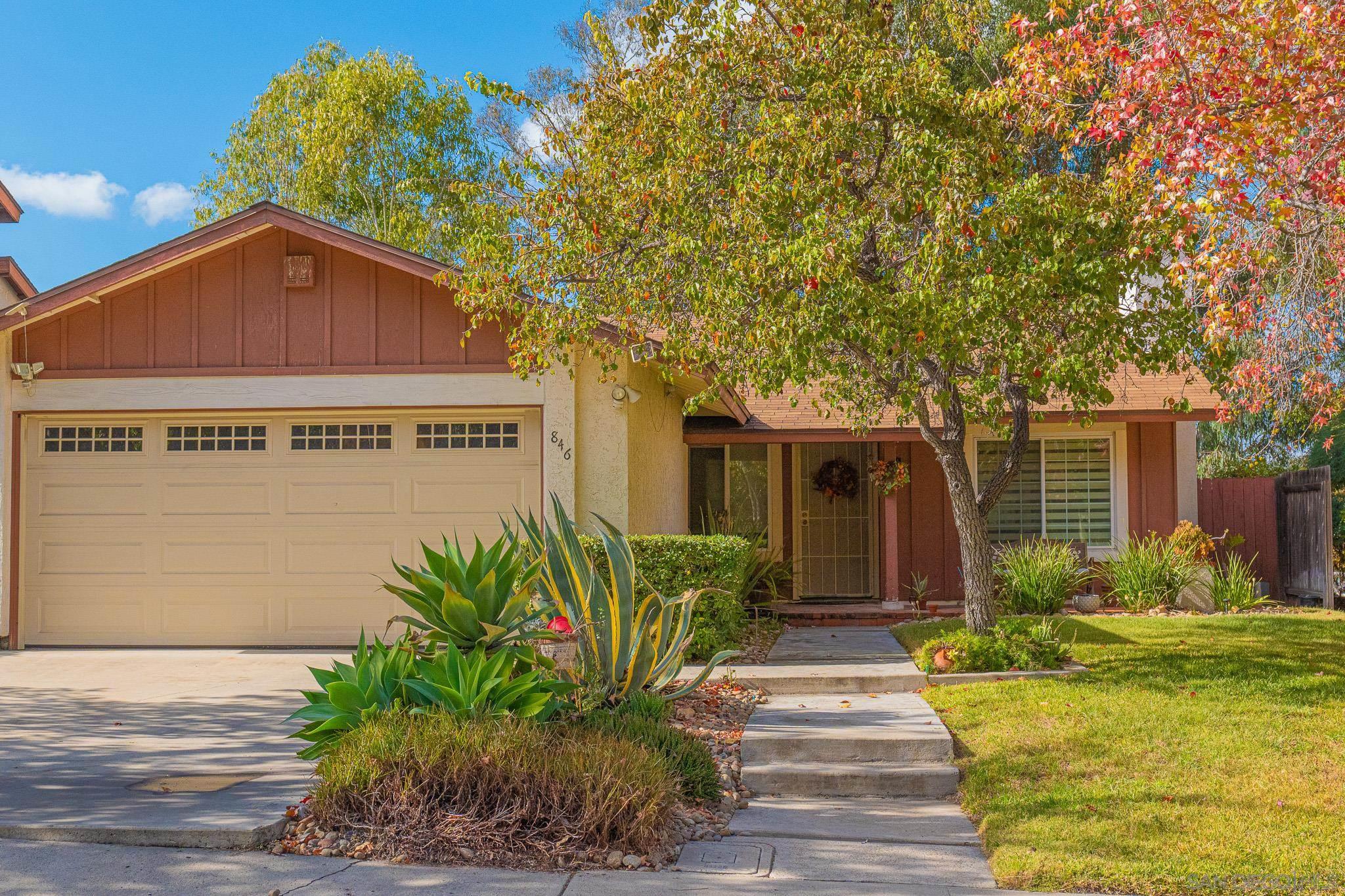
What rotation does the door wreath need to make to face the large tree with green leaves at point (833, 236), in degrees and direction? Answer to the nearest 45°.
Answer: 0° — it already faces it

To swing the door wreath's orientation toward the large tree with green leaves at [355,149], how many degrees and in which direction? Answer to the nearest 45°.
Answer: approximately 135° to its right

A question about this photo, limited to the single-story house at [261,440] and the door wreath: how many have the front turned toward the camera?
2

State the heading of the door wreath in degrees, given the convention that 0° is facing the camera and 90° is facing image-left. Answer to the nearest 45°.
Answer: approximately 0°

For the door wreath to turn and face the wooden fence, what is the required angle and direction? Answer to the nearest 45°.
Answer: approximately 90° to its left

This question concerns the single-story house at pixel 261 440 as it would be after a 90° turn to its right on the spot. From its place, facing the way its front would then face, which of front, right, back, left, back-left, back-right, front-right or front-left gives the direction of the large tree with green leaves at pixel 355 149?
right

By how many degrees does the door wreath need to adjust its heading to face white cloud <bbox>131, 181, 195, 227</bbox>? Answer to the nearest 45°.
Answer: approximately 135° to its right
